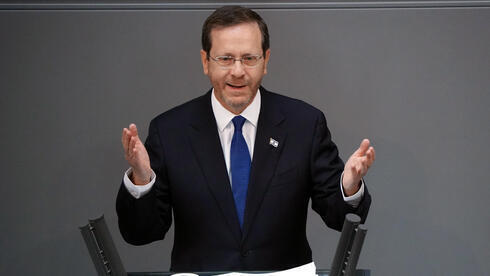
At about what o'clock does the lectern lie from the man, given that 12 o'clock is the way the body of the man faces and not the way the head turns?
The lectern is roughly at 1 o'clock from the man.

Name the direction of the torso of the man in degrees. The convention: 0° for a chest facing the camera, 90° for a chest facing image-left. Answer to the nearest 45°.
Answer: approximately 0°
